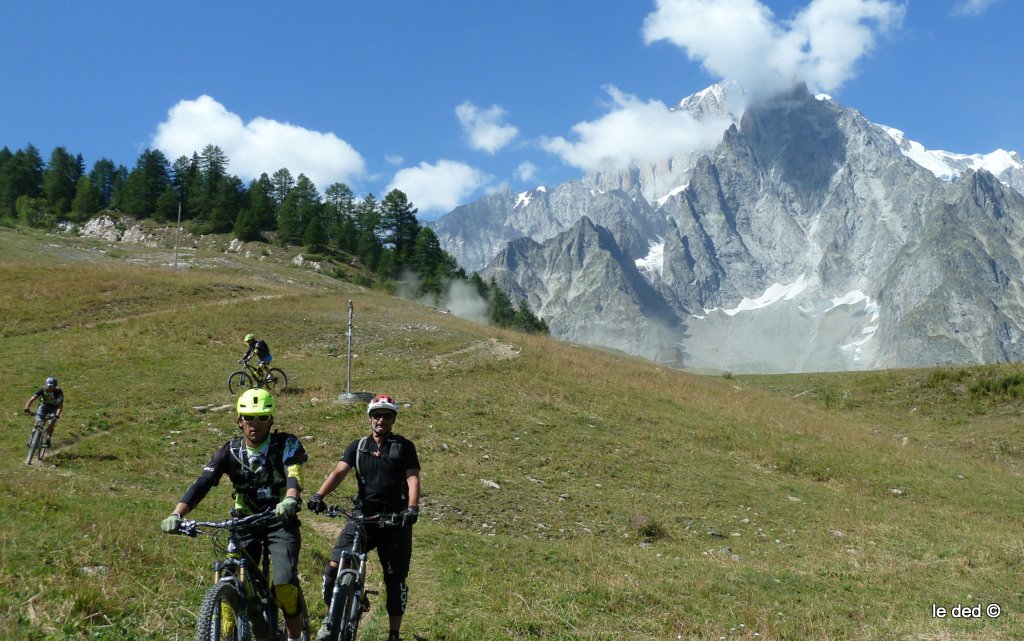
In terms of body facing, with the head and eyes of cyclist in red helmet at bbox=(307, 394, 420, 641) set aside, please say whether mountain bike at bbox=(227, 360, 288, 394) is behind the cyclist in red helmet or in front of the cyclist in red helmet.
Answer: behind

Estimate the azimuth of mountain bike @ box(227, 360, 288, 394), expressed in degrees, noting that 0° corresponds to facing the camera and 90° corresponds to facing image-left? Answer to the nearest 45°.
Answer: approximately 90°

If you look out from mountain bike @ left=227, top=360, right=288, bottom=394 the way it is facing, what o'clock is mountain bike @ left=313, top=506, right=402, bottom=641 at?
mountain bike @ left=313, top=506, right=402, bottom=641 is roughly at 9 o'clock from mountain bike @ left=227, top=360, right=288, bottom=394.

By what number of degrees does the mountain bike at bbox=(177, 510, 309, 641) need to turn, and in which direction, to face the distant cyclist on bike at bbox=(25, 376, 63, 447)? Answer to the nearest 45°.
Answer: approximately 135° to its right

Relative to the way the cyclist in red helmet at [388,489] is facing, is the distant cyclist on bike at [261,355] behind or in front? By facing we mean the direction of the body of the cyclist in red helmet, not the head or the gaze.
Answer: behind

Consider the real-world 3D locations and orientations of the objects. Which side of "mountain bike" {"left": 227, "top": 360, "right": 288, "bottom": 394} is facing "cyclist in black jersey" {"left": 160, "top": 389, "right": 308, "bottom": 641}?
left

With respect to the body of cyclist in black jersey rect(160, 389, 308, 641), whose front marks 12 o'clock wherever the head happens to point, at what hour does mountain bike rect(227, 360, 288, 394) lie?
The mountain bike is roughly at 6 o'clock from the cyclist in black jersey.

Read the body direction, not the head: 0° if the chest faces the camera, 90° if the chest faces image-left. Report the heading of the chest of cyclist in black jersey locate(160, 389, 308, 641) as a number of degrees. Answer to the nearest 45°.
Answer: approximately 0°

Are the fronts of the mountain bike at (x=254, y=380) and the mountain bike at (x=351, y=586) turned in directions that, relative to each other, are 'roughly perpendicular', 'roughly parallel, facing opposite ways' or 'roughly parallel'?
roughly perpendicular
